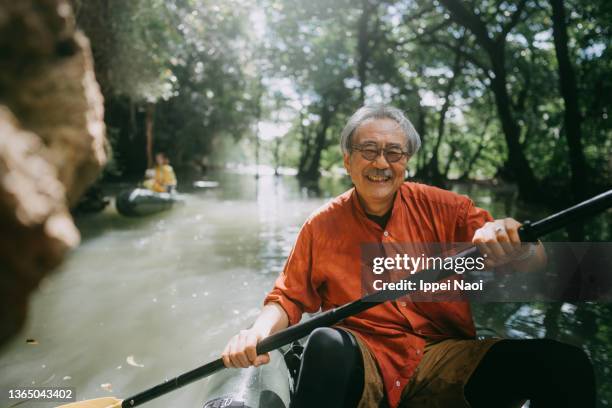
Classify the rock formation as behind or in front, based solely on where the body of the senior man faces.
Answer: in front

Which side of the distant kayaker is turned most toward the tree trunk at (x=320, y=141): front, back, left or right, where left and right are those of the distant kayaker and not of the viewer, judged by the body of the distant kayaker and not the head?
back

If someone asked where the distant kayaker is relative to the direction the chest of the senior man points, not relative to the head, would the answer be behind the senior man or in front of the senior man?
behind

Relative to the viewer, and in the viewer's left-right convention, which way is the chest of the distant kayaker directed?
facing the viewer and to the left of the viewer

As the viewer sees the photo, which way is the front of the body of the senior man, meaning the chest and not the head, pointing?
toward the camera

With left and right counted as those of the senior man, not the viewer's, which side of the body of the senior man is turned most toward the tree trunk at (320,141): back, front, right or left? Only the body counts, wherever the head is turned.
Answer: back

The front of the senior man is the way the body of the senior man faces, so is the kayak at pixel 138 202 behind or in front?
behind

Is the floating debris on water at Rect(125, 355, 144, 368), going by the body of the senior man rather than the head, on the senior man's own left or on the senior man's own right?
on the senior man's own right

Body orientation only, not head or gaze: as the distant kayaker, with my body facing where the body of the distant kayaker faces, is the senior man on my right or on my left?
on my left

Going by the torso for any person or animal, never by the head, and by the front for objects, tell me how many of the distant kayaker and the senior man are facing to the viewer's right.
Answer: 0

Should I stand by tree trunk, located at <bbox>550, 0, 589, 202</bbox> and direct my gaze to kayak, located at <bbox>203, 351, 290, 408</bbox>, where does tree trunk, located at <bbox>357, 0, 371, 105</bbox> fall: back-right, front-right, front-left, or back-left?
back-right

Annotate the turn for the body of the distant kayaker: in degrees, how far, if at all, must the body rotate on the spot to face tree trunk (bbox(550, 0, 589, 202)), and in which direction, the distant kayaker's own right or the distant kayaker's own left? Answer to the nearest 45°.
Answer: approximately 90° to the distant kayaker's own left
